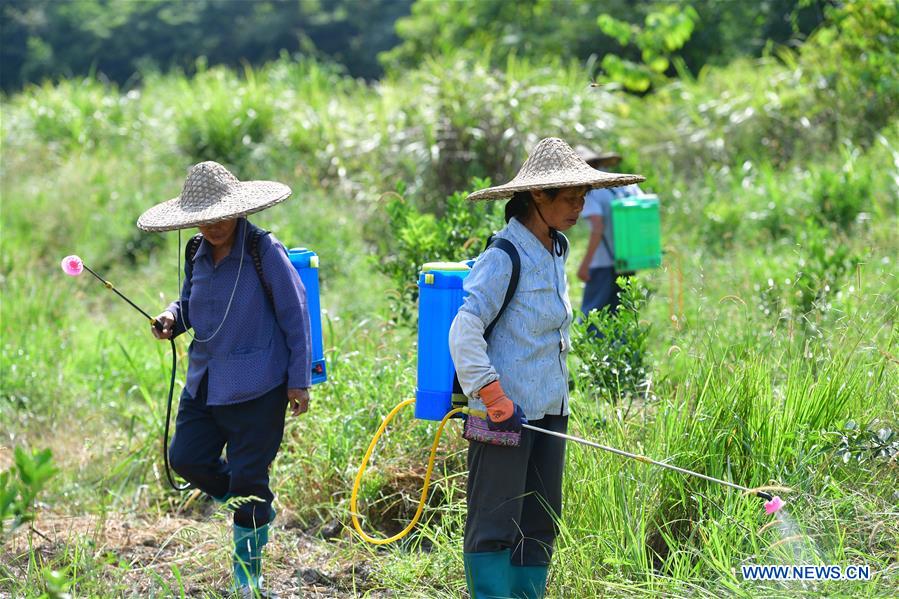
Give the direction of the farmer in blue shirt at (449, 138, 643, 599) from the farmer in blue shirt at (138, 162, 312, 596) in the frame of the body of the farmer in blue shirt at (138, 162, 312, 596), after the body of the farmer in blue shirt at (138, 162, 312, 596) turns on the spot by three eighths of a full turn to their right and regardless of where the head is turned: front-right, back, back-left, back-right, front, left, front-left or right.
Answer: back-right

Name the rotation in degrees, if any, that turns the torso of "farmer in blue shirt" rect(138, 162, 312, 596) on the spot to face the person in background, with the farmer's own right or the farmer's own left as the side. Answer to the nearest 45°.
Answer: approximately 180°

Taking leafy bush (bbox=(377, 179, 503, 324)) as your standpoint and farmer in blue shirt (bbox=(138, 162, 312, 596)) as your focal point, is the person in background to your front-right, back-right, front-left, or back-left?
back-left

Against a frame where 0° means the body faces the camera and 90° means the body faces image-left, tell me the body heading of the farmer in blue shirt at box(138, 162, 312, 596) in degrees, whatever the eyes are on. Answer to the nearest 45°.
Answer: approximately 45°

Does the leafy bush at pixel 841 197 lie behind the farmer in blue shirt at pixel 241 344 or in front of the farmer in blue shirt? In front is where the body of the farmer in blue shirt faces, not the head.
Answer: behind

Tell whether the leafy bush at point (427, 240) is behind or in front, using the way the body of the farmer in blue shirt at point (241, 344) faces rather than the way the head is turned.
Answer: behind

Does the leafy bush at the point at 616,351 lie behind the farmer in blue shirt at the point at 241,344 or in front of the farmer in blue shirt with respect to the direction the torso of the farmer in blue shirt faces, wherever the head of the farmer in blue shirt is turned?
behind

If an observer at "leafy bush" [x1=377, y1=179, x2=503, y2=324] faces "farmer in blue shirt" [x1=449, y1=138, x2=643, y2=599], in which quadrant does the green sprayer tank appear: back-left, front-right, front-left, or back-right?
back-left
